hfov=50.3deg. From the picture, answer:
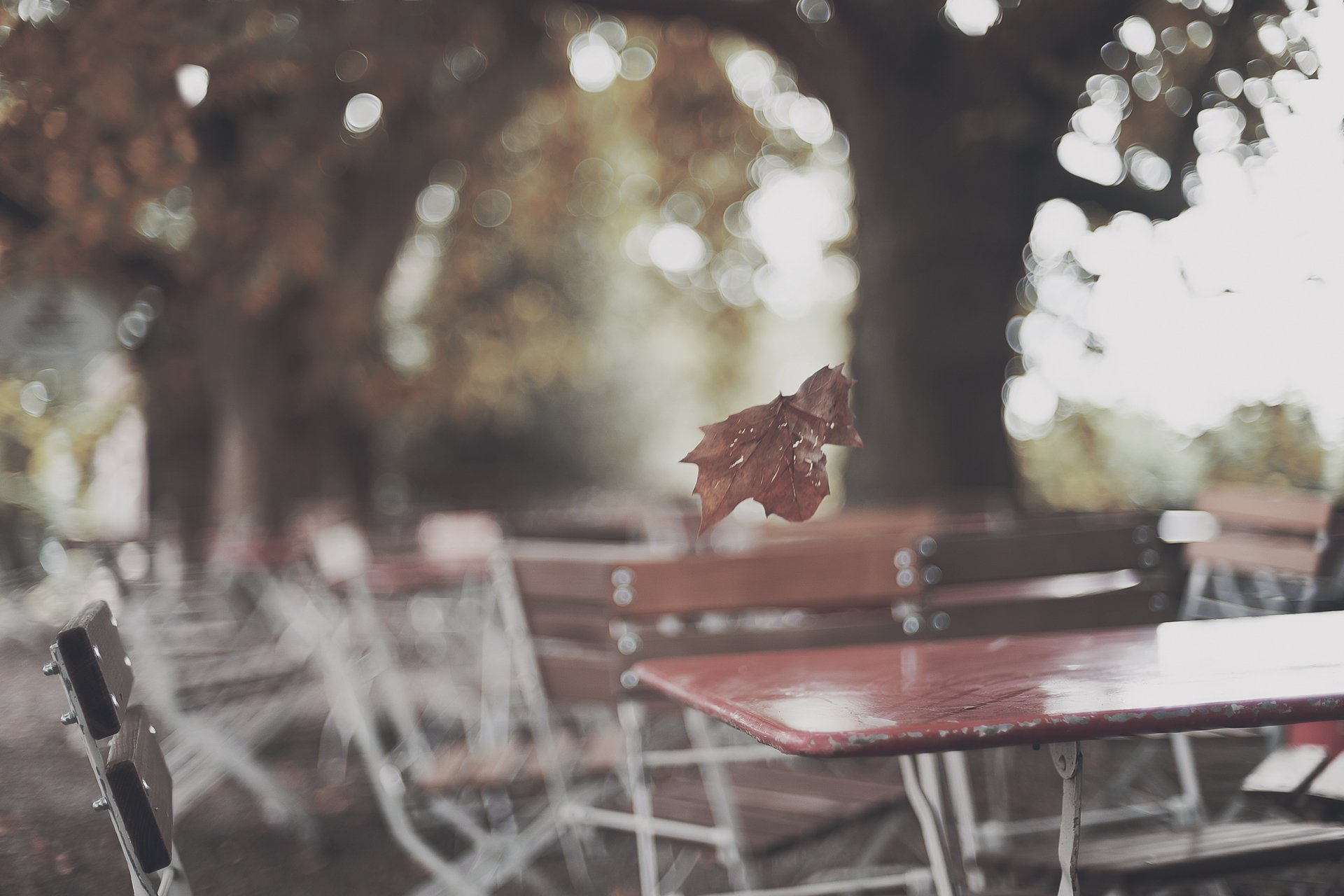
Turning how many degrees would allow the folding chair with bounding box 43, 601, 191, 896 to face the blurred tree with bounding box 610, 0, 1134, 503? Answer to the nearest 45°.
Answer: approximately 45° to its left

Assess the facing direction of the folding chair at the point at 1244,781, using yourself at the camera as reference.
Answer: facing the viewer and to the left of the viewer

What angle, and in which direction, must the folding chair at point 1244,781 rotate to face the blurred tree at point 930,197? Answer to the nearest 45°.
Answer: approximately 135° to its right

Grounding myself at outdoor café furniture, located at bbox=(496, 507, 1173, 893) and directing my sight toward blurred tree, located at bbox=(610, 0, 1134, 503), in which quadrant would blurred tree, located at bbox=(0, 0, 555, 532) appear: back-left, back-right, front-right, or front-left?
front-left

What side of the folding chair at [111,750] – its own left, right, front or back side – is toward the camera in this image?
right

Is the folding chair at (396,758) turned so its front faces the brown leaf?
no

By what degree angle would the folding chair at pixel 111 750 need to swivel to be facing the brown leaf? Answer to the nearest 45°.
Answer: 0° — it already faces it
